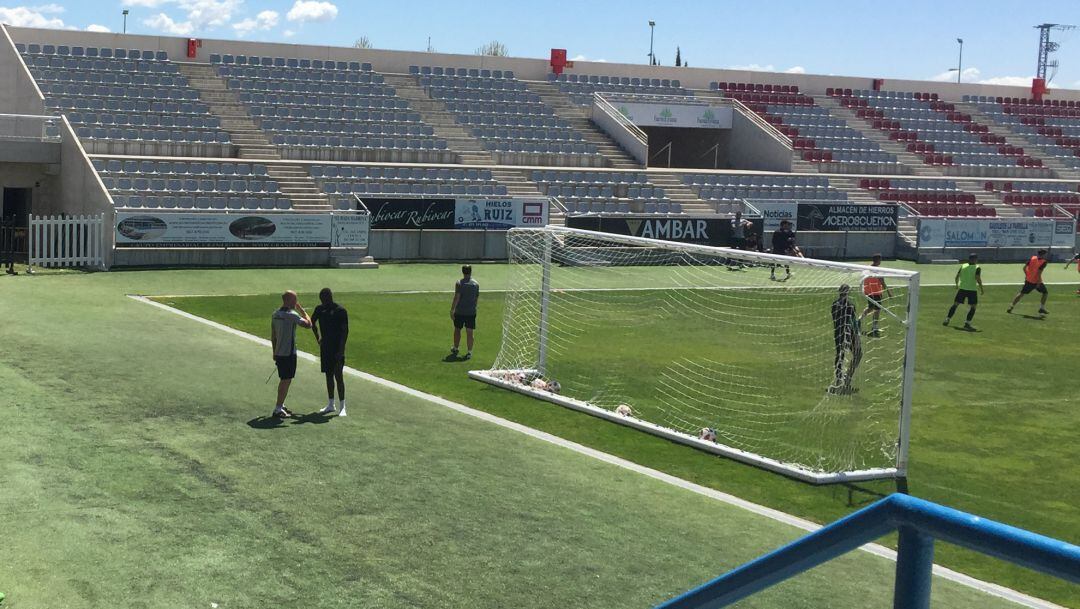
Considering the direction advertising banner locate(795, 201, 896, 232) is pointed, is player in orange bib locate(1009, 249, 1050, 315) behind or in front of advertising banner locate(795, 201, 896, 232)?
in front

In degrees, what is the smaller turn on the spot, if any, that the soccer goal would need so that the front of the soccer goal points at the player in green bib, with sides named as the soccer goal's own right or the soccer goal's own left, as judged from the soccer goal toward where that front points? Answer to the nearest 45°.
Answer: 0° — it already faces them

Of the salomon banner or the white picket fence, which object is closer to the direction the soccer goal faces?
the salomon banner

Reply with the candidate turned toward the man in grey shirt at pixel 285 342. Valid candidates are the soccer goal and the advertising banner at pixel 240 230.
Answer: the advertising banner

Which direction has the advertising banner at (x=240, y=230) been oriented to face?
toward the camera

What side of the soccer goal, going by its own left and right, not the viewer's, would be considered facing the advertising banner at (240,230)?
left

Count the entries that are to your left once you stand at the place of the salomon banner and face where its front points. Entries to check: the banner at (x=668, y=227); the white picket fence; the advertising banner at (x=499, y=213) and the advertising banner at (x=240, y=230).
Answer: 0

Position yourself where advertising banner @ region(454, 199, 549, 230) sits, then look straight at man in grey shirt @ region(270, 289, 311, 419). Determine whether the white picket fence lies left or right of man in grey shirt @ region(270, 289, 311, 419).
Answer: right

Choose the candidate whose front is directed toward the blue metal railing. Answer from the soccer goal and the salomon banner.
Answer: the salomon banner

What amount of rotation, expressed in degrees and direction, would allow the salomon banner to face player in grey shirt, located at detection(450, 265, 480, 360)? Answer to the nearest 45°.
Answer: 0° — it already faces them

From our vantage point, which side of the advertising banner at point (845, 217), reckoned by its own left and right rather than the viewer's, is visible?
front

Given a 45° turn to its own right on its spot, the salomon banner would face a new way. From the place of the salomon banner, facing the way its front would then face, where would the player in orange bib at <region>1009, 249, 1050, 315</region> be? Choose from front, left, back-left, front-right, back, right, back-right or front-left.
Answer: front-left

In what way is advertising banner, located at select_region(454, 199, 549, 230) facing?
toward the camera

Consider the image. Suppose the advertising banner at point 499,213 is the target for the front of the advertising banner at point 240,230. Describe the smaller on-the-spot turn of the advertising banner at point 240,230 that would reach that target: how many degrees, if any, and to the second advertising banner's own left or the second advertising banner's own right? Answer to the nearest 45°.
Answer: approximately 90° to the second advertising banner's own left

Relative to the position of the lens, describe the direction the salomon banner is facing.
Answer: facing the viewer

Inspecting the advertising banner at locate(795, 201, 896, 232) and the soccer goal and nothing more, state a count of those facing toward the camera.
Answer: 1

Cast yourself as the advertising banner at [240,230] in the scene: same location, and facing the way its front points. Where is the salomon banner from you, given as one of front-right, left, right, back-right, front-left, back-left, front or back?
left

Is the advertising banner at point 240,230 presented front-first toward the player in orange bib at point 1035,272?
no

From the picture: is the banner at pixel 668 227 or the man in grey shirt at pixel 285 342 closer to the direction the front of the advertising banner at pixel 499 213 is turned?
the man in grey shirt

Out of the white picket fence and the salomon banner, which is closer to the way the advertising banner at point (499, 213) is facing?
the white picket fence

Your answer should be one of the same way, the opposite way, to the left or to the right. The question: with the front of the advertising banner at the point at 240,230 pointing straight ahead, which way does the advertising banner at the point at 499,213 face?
the same way

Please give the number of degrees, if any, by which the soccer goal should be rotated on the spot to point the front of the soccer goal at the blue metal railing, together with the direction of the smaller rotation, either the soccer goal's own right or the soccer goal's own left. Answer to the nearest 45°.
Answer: approximately 135° to the soccer goal's own right

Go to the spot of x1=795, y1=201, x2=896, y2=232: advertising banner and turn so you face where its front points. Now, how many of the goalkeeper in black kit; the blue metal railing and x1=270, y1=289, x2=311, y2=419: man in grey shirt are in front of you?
3

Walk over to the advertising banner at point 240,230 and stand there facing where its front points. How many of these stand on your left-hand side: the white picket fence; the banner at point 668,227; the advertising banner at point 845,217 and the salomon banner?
3
